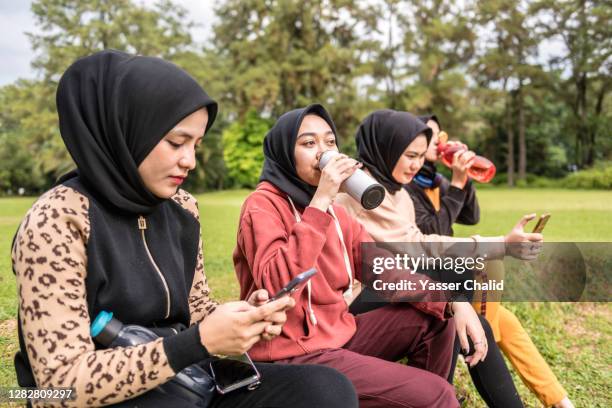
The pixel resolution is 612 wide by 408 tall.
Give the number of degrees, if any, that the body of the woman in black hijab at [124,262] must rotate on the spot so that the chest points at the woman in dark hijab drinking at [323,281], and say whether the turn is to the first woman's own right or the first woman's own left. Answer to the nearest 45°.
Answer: approximately 90° to the first woman's own left

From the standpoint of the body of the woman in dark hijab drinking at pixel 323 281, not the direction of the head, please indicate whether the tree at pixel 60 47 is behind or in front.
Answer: behind

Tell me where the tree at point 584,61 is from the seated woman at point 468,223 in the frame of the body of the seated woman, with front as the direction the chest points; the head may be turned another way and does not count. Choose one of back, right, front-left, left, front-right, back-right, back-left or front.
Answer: back-left

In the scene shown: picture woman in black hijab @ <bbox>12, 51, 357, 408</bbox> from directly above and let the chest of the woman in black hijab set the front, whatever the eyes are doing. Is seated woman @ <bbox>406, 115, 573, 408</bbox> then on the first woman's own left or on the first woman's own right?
on the first woman's own left
